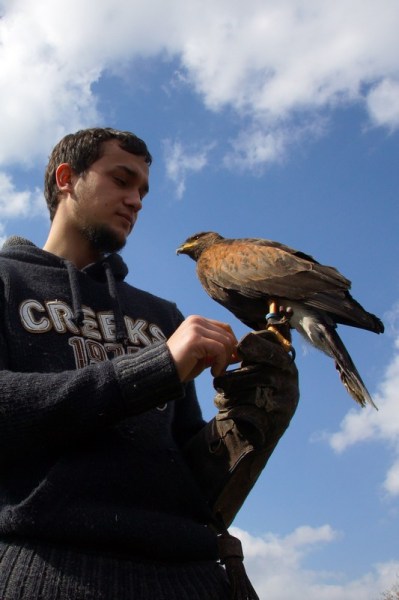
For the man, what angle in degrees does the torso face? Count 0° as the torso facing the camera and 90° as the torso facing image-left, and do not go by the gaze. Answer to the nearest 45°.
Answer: approximately 315°

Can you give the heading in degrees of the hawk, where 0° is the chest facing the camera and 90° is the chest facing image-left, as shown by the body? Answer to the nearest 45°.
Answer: approximately 90°
